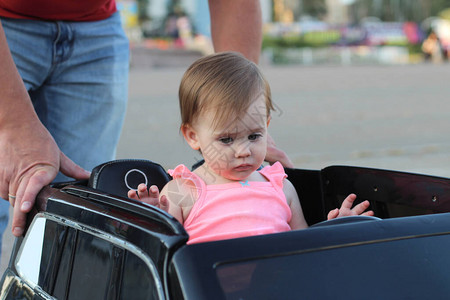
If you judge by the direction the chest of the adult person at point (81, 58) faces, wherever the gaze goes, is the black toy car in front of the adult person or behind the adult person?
in front

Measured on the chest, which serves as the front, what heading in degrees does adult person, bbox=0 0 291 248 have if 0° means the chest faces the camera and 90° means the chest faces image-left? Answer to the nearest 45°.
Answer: approximately 0°
